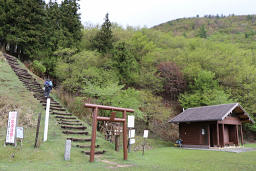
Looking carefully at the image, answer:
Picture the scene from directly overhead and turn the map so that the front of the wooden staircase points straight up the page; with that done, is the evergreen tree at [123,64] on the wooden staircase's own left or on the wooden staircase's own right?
on the wooden staircase's own left

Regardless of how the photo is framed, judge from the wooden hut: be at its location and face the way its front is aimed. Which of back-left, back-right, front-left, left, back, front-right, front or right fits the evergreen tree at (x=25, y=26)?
back-right

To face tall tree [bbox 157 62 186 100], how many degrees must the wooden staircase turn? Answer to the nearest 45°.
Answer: approximately 90° to its left

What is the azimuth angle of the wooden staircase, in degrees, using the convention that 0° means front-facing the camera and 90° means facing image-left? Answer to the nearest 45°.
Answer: approximately 315°

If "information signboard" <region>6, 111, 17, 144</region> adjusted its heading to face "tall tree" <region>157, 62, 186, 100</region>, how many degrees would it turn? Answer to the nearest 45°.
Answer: approximately 135° to its left

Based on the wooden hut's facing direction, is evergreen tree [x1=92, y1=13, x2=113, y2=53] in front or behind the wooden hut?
behind
